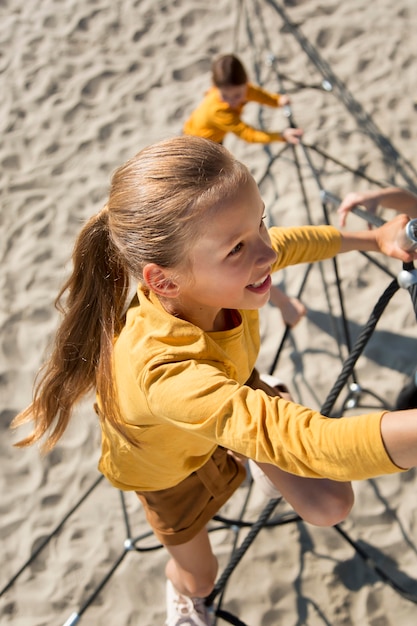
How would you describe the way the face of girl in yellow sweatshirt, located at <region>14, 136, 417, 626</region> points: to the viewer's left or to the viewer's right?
to the viewer's right

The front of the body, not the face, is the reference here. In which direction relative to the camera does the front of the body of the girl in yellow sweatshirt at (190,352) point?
to the viewer's right

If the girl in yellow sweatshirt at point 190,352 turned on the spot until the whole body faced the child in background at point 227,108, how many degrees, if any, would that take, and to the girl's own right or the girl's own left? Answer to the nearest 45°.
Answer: approximately 90° to the girl's own left
